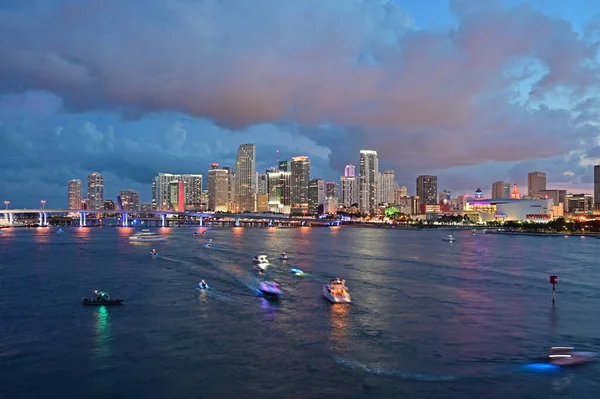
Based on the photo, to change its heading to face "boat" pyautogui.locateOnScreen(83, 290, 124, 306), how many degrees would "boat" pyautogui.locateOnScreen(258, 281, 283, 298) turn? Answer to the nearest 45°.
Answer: approximately 135° to its right

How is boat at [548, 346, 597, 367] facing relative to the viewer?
to the viewer's right

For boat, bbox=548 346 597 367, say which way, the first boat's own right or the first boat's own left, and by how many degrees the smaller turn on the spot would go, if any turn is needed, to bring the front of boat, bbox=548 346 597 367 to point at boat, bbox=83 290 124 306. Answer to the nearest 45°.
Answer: approximately 180°
